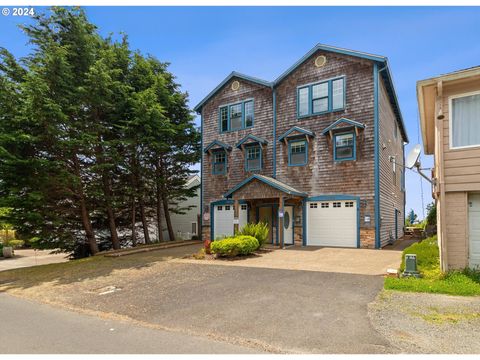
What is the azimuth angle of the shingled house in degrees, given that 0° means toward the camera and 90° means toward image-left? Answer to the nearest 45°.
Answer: approximately 45°

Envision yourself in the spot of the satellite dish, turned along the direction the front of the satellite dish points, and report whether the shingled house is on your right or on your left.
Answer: on your right

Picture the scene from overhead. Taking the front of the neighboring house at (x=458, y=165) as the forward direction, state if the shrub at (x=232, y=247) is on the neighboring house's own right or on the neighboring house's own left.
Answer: on the neighboring house's own right
